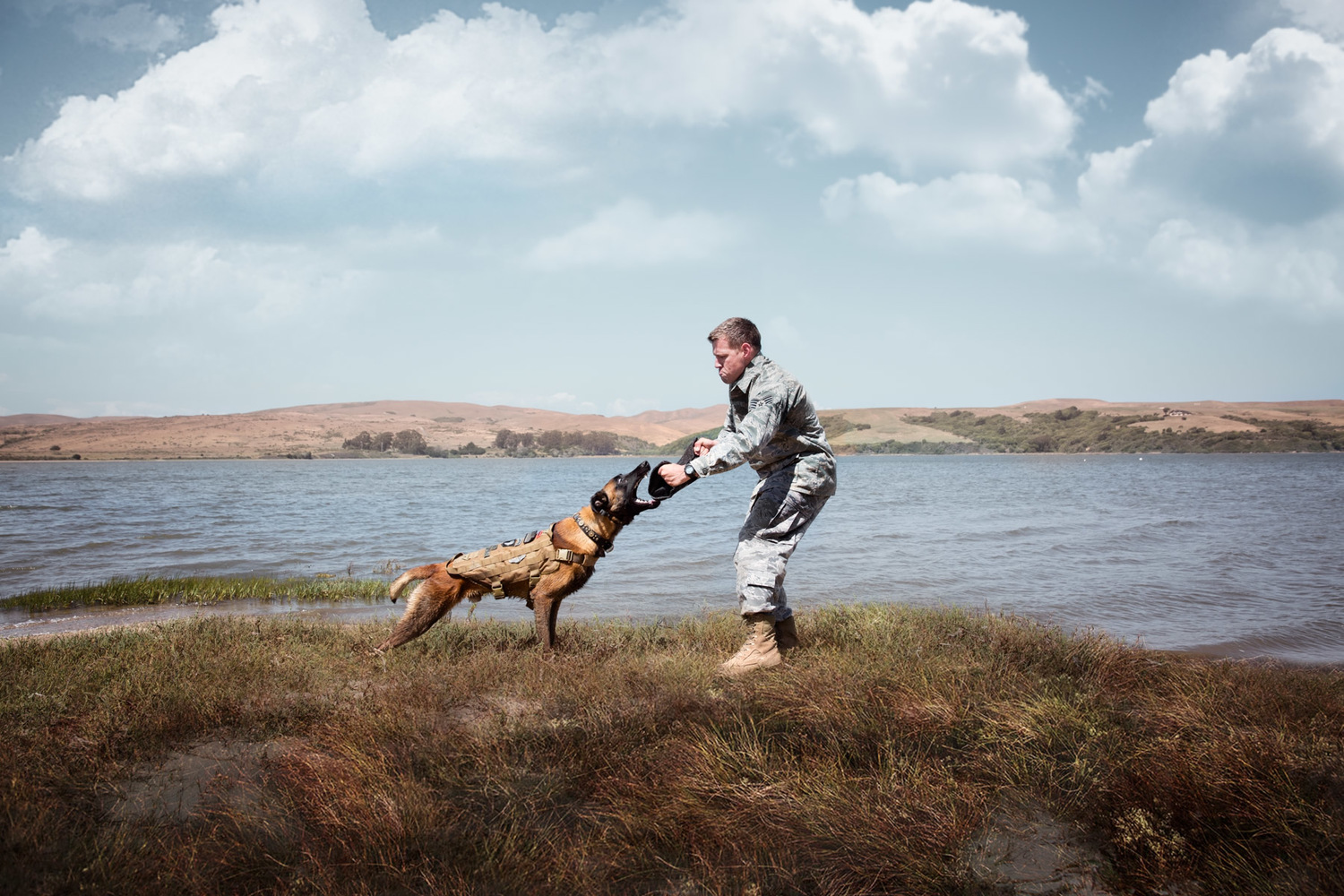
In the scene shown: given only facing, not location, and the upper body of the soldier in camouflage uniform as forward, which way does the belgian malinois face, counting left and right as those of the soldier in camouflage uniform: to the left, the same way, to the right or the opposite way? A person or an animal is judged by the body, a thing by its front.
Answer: the opposite way

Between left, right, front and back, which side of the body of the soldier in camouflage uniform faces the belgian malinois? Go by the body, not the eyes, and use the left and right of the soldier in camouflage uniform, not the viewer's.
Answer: front

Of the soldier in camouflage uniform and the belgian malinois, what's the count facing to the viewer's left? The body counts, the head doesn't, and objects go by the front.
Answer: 1

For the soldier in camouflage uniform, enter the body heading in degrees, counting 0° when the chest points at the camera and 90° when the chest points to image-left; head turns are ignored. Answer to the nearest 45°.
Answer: approximately 90°

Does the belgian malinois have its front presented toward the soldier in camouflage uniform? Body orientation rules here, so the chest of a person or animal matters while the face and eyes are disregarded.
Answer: yes

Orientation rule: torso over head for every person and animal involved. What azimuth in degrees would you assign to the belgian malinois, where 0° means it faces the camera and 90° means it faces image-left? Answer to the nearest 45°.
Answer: approximately 270°
